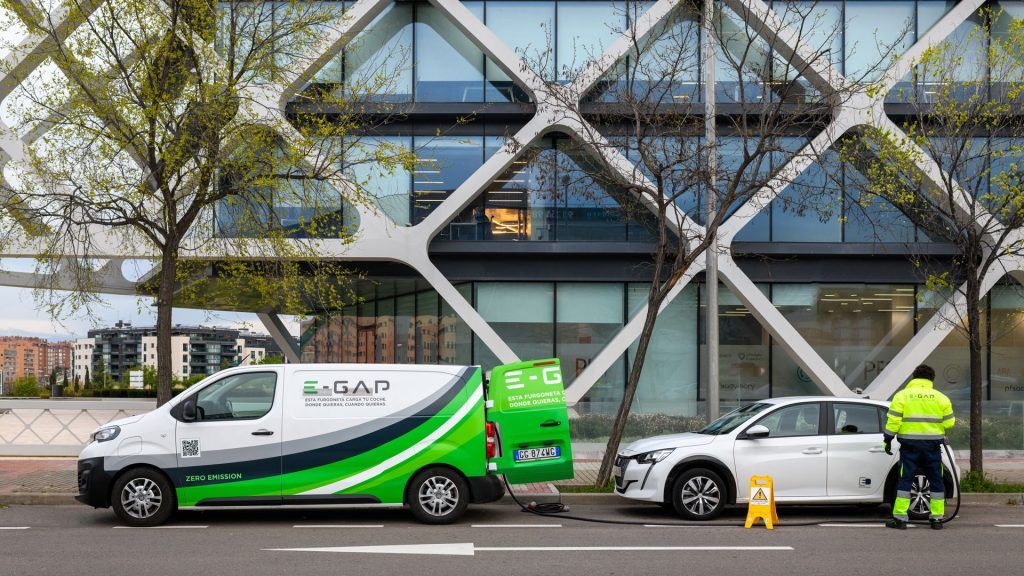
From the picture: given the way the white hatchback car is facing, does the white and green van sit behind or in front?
in front

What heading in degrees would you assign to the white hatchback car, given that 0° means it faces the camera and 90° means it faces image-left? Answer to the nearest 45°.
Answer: approximately 90°

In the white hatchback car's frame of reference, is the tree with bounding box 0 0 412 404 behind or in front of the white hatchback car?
in front

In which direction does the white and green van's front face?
to the viewer's left

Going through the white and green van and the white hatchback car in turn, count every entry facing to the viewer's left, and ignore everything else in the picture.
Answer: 2

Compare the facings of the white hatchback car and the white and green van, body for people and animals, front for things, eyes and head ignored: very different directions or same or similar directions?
same or similar directions

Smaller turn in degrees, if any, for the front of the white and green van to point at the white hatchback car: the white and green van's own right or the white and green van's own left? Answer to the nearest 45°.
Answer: approximately 180°

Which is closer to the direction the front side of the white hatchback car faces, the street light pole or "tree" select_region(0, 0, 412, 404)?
the tree

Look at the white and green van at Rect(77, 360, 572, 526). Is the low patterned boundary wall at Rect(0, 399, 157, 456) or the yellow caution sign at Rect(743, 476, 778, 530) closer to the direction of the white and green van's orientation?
the low patterned boundary wall
